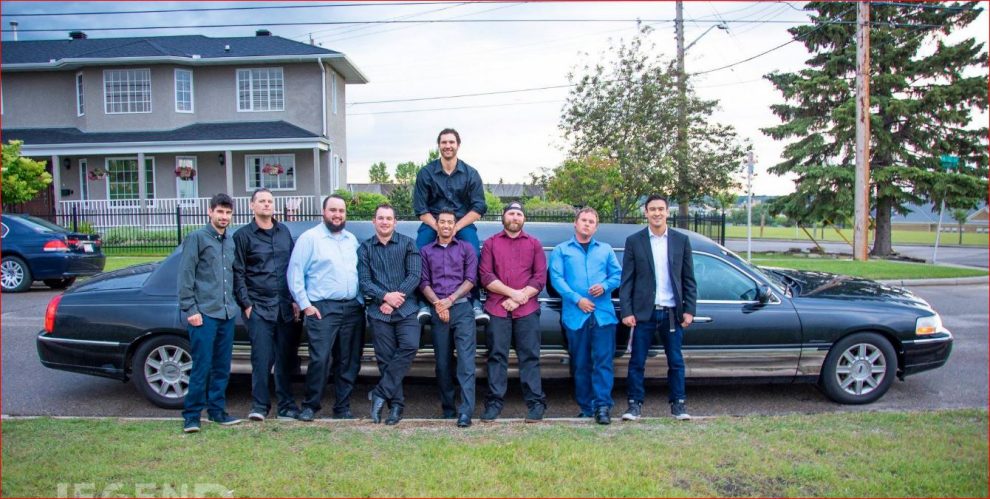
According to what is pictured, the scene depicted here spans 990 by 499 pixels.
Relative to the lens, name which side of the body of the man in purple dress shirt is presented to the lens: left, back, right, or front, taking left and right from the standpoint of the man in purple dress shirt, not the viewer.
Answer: front

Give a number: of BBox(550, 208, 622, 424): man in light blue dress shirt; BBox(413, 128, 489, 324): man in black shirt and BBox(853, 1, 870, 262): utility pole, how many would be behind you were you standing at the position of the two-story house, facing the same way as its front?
0

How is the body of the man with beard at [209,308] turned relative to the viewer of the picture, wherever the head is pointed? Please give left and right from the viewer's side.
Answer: facing the viewer and to the right of the viewer

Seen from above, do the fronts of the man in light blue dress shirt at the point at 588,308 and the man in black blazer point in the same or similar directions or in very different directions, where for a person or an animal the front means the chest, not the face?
same or similar directions

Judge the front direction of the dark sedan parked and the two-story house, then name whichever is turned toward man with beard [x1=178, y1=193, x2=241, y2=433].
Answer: the two-story house

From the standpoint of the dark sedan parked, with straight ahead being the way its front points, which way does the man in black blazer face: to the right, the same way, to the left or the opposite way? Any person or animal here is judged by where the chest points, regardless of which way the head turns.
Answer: to the left

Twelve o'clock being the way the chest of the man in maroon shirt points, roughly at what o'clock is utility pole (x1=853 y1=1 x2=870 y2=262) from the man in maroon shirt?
The utility pole is roughly at 7 o'clock from the man in maroon shirt.

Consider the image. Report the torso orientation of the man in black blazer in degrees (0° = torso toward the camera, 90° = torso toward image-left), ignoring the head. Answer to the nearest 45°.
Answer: approximately 0°

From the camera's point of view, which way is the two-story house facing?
toward the camera

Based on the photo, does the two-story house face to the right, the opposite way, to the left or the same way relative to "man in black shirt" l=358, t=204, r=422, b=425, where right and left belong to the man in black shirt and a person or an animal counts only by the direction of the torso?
the same way

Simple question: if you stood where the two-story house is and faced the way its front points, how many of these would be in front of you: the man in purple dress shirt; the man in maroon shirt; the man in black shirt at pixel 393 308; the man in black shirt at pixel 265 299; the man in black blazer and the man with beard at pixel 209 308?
6

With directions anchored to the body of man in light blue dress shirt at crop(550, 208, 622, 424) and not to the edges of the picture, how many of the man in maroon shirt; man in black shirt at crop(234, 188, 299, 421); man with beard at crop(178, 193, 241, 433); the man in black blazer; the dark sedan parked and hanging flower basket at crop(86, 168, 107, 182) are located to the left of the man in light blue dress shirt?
1

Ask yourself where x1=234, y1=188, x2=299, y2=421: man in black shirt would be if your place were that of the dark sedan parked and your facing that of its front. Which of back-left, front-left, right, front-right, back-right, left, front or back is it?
back-left

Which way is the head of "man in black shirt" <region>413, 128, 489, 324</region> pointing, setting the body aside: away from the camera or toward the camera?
toward the camera

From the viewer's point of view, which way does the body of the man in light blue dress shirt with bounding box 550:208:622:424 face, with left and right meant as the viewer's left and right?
facing the viewer

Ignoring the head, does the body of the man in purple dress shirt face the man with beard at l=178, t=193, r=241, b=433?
no

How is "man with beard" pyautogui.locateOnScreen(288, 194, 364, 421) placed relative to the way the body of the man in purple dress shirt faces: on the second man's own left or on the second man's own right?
on the second man's own right

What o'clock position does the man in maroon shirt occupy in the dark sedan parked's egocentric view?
The man in maroon shirt is roughly at 7 o'clock from the dark sedan parked.
